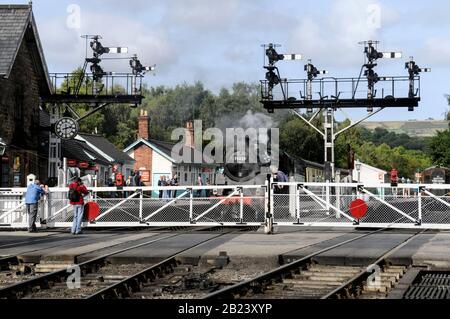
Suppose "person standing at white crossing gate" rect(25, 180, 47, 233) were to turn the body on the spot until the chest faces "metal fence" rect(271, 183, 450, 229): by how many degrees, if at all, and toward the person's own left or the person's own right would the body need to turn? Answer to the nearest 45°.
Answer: approximately 45° to the person's own right

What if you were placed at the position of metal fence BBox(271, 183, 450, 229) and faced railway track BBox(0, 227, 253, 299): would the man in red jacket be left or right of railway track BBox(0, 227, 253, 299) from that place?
right

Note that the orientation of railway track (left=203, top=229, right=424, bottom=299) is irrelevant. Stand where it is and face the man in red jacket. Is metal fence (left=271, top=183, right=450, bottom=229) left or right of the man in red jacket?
right

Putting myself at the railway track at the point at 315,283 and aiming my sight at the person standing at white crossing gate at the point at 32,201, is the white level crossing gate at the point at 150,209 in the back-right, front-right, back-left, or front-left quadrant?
front-right

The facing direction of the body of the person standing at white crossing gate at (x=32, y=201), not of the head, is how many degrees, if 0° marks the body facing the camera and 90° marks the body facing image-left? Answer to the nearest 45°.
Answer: approximately 225°

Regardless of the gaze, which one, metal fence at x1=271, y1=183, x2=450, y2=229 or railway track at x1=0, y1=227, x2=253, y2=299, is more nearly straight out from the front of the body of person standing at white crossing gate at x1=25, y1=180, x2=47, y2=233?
the metal fence

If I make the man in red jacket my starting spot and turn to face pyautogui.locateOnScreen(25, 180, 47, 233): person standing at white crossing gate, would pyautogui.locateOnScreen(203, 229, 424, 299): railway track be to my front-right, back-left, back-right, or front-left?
back-left

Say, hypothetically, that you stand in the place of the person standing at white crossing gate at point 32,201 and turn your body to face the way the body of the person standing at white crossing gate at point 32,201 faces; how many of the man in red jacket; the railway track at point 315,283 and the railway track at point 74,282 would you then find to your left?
0

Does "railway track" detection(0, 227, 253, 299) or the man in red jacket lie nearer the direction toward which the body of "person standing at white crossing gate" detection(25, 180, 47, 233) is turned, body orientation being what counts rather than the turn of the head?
the man in red jacket

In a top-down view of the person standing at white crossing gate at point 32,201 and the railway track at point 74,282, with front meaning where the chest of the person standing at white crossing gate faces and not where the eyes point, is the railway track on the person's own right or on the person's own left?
on the person's own right
